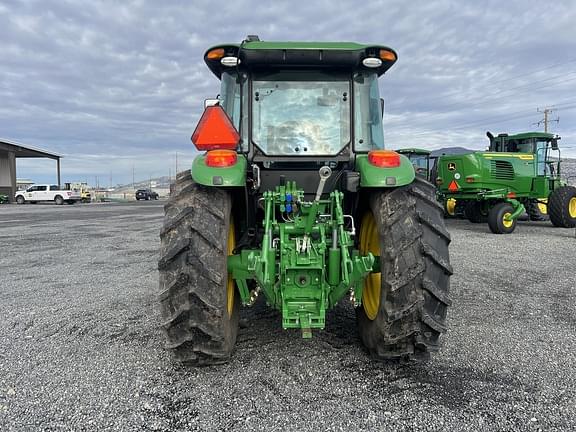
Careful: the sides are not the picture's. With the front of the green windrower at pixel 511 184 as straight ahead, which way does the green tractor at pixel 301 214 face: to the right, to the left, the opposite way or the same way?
to the left

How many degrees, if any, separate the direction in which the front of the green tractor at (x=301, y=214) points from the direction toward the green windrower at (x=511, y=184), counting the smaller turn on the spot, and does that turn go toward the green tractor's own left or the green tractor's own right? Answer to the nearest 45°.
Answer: approximately 45° to the green tractor's own right

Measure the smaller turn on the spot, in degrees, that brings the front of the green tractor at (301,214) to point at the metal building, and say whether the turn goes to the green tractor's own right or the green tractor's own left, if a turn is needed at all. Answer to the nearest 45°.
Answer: approximately 45° to the green tractor's own left

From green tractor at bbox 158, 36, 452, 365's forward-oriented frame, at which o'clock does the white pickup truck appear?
The white pickup truck is roughly at 11 o'clock from the green tractor.

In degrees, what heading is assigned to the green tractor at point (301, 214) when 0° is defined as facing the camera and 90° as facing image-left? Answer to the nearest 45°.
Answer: approximately 180°

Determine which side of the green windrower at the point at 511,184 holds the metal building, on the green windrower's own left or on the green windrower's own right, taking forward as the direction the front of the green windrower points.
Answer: on the green windrower's own left

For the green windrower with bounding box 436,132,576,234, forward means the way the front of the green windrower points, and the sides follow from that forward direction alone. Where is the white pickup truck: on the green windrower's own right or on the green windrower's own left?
on the green windrower's own left

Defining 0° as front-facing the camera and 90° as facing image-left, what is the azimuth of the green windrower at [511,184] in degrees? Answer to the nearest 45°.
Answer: approximately 225°
